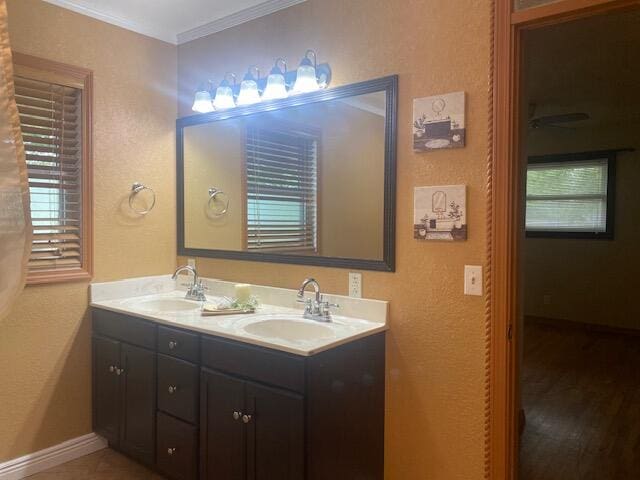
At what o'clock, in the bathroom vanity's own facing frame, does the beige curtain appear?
The beige curtain is roughly at 11 o'clock from the bathroom vanity.

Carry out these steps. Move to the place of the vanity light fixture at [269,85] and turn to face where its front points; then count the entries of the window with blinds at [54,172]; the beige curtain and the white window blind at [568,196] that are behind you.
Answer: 1

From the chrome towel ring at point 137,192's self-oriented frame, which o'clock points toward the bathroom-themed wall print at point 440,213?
The bathroom-themed wall print is roughly at 12 o'clock from the chrome towel ring.

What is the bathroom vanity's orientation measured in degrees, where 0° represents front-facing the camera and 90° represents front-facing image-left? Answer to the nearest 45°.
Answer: approximately 45°

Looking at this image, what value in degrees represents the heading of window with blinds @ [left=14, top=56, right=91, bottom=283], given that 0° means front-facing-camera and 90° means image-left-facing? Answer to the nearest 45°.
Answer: approximately 315°

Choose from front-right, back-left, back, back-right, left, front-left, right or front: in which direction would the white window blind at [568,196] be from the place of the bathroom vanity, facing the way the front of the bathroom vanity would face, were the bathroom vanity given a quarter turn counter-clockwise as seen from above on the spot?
left

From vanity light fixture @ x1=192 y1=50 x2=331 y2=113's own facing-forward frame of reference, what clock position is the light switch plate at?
The light switch plate is roughly at 9 o'clock from the vanity light fixture.

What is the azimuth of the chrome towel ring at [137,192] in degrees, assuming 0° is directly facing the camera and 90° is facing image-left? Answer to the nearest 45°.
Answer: approximately 315°

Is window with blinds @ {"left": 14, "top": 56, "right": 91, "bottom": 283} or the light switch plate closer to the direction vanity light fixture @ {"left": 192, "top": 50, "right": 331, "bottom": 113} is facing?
the window with blinds

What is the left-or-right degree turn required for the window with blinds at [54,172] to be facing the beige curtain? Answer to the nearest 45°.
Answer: approximately 45° to its right
